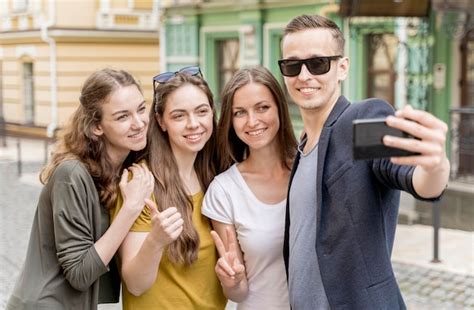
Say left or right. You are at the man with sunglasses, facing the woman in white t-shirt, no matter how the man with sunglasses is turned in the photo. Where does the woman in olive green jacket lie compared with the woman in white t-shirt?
left

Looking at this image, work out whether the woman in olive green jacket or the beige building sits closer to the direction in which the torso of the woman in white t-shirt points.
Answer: the woman in olive green jacket

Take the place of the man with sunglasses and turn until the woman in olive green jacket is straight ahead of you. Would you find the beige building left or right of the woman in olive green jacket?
right

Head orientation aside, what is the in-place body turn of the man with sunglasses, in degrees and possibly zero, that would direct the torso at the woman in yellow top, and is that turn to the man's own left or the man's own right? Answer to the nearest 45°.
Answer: approximately 90° to the man's own right

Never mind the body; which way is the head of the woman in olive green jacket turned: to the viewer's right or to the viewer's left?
to the viewer's right
